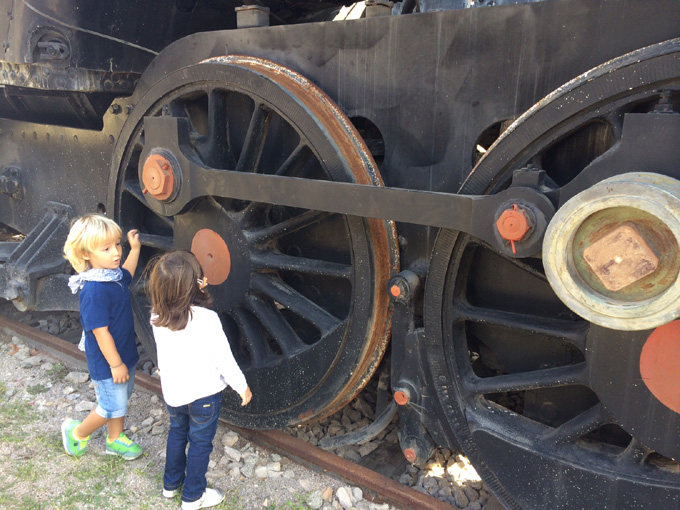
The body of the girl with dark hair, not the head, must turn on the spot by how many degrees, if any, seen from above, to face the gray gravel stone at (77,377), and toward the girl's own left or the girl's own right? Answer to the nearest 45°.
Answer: approximately 90° to the girl's own left

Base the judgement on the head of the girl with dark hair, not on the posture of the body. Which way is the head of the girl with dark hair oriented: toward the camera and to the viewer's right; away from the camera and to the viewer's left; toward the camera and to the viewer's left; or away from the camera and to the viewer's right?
away from the camera and to the viewer's right

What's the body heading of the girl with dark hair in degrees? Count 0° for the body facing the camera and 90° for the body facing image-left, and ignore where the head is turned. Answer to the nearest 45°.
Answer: approximately 225°
